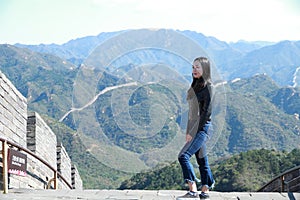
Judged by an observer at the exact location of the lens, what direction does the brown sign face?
facing the viewer and to the right of the viewer

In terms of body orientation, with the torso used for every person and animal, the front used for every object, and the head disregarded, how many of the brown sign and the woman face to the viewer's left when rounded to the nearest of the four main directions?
1

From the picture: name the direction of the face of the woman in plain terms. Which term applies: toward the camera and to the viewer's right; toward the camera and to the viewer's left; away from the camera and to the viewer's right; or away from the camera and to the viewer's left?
toward the camera and to the viewer's left

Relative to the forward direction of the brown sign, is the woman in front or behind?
in front

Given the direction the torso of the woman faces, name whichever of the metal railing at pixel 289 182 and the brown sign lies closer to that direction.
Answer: the brown sign

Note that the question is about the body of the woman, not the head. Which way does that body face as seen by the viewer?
to the viewer's left

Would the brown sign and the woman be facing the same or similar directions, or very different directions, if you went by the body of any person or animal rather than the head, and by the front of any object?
very different directions

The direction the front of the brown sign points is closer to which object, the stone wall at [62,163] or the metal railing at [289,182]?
the metal railing

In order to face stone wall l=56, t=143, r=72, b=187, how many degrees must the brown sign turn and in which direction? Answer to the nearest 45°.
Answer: approximately 135° to its left

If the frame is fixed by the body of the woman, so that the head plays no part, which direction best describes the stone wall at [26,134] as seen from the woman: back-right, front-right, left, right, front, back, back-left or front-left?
front-right

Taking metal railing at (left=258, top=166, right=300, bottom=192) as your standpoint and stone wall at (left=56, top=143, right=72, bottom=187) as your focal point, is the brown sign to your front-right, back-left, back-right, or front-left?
front-left
